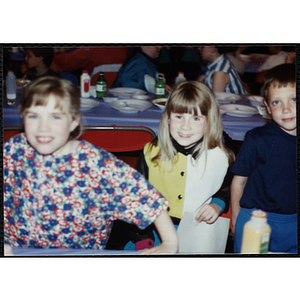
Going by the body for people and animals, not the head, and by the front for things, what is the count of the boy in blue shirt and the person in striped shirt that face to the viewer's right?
0

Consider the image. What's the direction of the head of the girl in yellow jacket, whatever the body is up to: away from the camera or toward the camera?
toward the camera

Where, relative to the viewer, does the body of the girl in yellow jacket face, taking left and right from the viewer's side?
facing the viewer

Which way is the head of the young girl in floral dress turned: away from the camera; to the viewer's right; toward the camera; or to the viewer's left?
toward the camera

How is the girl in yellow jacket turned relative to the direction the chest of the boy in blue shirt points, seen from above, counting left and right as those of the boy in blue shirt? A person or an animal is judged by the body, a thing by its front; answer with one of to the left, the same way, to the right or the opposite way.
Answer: the same way

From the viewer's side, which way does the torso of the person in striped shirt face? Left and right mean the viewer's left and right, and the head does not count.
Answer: facing to the left of the viewer

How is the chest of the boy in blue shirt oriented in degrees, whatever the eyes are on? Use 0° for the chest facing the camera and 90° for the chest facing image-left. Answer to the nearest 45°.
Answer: approximately 0°
